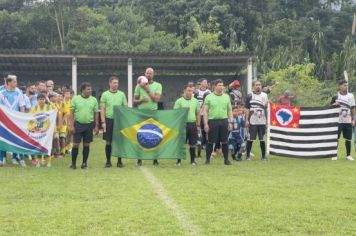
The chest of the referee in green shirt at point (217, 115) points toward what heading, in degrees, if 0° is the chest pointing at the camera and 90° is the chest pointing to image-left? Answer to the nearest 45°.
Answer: approximately 0°

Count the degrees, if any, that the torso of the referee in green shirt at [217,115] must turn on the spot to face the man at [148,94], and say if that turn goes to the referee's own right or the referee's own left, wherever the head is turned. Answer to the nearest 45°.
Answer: approximately 90° to the referee's own right

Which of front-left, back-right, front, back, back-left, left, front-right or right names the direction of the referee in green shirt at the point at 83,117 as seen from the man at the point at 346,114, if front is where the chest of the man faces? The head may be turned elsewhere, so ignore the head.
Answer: front-right

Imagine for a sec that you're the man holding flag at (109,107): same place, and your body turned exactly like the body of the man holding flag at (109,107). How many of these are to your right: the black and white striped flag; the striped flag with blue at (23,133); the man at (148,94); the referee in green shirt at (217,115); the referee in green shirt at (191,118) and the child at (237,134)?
1

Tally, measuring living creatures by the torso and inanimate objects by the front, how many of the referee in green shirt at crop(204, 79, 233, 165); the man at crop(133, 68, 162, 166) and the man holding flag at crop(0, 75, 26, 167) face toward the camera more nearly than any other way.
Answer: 3

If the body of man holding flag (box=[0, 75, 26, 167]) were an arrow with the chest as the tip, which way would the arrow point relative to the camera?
toward the camera

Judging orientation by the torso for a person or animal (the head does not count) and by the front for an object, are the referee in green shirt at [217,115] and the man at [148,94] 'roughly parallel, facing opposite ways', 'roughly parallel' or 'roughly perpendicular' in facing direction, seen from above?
roughly parallel

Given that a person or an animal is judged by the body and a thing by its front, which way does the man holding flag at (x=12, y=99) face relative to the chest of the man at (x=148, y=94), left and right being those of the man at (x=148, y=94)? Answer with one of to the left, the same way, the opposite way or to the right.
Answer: the same way

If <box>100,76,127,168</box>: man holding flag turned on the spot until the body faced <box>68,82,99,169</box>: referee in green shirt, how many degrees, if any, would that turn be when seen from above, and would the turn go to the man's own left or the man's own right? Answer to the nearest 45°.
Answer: approximately 45° to the man's own right

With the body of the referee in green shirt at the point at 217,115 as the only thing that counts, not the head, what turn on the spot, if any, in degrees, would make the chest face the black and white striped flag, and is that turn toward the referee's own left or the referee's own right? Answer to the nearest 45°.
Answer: approximately 135° to the referee's own left

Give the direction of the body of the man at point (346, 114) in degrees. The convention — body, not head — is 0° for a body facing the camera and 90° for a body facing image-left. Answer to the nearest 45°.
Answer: approximately 0°

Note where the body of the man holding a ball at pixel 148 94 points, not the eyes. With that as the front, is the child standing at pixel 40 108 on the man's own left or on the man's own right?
on the man's own right

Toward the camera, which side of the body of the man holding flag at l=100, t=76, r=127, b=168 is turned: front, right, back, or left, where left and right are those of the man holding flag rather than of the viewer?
front

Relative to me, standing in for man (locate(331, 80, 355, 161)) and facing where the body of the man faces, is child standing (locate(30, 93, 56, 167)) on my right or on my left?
on my right

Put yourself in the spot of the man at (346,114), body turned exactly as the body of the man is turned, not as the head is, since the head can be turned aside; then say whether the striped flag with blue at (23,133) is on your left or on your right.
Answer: on your right

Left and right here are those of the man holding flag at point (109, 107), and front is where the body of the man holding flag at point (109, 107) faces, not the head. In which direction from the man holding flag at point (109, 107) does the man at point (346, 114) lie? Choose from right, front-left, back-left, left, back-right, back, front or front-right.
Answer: left

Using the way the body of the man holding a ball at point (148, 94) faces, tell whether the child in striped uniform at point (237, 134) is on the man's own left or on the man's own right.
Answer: on the man's own left
